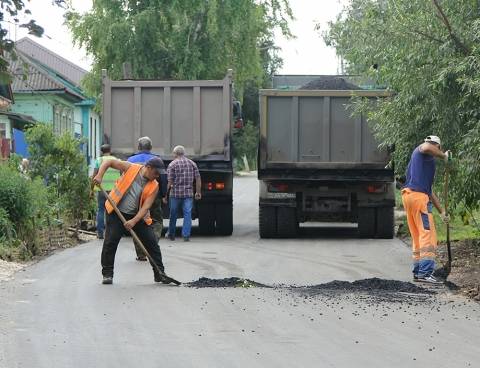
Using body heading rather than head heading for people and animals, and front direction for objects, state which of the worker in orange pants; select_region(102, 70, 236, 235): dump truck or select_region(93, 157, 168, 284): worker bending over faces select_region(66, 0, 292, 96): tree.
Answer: the dump truck

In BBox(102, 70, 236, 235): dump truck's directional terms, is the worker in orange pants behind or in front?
behind

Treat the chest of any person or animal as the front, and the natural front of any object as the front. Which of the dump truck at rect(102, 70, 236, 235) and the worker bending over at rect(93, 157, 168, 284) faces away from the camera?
the dump truck

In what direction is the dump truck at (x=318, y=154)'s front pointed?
away from the camera

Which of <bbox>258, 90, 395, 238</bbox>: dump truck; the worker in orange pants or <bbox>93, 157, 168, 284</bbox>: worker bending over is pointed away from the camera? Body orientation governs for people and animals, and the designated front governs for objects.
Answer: the dump truck

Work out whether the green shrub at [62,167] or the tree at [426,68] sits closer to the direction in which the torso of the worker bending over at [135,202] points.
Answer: the tree

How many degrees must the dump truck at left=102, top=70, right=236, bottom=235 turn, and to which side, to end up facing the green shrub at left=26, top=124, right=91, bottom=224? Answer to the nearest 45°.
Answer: approximately 90° to its left

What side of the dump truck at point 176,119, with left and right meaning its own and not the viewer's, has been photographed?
back
